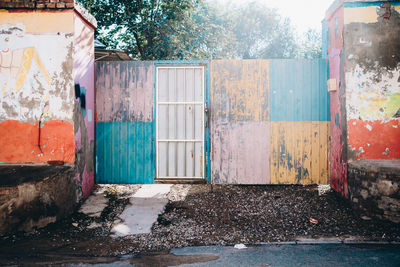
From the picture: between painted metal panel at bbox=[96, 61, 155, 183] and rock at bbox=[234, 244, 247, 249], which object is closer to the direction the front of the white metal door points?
the rock

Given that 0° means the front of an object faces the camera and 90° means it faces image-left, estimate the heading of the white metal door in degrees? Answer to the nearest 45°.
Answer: approximately 0°

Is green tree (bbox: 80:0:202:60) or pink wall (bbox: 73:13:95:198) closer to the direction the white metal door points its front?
the pink wall

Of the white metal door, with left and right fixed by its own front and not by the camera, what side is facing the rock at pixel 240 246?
front

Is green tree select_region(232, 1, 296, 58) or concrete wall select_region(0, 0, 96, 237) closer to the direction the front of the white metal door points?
the concrete wall

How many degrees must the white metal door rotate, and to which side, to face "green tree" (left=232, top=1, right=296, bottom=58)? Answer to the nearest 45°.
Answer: approximately 180°

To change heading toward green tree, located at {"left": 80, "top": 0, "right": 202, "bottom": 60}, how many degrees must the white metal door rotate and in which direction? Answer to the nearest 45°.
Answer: approximately 180°

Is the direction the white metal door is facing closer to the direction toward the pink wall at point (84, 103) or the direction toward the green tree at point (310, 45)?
the pink wall
